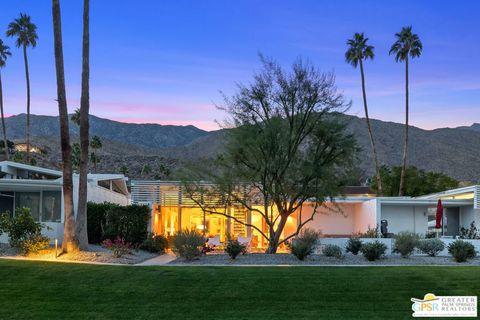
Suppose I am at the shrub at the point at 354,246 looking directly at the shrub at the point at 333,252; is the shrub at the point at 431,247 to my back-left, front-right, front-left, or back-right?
back-left

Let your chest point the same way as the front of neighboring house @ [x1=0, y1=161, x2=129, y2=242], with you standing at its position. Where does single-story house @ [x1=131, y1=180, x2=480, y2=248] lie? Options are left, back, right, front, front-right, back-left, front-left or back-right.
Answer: left

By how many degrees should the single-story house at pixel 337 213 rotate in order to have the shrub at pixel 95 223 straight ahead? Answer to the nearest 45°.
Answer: approximately 45° to its right

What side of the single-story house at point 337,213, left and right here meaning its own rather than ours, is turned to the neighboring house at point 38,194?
right

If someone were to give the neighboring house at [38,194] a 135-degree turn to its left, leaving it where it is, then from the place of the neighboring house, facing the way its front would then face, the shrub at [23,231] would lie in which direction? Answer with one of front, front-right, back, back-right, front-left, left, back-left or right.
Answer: back-right

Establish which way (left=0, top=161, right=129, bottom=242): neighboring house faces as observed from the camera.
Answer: facing the viewer

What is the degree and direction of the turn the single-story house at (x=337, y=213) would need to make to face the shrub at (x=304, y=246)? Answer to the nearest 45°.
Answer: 0° — it already faces it

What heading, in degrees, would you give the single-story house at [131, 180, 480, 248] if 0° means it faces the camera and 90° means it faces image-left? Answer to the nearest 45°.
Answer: approximately 0°

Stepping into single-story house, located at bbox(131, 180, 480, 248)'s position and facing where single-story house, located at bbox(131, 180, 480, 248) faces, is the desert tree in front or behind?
in front

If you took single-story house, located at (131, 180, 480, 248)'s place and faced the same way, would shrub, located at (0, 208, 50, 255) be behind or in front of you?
in front

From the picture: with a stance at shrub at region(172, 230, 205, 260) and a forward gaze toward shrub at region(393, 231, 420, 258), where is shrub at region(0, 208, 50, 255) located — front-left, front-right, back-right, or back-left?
back-left

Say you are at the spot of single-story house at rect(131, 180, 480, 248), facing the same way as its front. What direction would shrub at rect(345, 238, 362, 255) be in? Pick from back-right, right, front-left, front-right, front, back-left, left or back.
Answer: front
